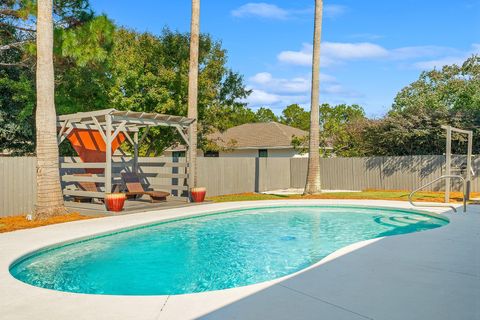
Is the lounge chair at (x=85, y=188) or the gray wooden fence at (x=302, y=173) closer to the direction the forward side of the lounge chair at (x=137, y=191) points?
the gray wooden fence

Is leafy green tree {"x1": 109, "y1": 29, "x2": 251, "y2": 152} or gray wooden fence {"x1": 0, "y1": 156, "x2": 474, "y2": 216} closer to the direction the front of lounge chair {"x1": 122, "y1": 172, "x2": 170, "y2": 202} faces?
the gray wooden fence

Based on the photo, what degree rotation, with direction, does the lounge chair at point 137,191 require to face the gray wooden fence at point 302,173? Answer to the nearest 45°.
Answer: approximately 90° to its left

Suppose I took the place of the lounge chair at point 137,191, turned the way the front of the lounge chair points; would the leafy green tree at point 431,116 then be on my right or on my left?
on my left

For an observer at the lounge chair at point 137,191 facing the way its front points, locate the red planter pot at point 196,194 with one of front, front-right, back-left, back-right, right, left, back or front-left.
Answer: front-left

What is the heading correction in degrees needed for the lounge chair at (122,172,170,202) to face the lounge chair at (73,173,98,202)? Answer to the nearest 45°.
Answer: approximately 135° to its right

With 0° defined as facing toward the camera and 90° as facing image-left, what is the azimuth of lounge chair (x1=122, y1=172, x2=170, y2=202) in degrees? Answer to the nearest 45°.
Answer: approximately 315°

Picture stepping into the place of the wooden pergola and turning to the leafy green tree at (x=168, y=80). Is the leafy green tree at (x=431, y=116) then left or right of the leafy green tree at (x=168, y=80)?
right

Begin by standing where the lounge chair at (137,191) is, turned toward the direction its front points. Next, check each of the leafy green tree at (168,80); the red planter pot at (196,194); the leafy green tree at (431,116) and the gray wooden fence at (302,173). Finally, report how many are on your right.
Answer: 0

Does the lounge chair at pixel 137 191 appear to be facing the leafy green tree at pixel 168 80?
no

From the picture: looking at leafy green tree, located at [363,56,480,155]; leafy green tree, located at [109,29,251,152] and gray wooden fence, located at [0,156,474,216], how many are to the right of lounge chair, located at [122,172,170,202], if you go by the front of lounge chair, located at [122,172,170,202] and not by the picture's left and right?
0
